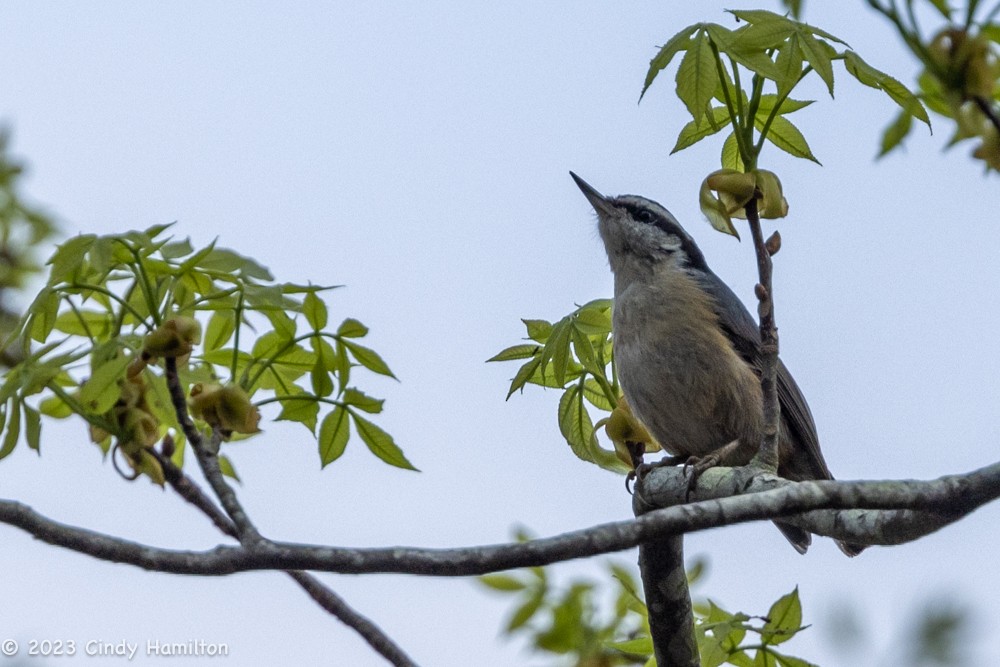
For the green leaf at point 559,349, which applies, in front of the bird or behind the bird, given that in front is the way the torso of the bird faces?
in front

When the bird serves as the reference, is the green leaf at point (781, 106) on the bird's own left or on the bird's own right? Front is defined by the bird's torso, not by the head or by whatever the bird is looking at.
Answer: on the bird's own left

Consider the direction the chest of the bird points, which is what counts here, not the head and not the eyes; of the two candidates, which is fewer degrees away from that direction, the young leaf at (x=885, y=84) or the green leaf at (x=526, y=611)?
the green leaf

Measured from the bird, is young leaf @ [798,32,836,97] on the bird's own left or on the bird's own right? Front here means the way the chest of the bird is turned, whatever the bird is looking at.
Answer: on the bird's own left

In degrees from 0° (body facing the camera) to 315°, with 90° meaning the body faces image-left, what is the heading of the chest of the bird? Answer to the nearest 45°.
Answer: approximately 45°
